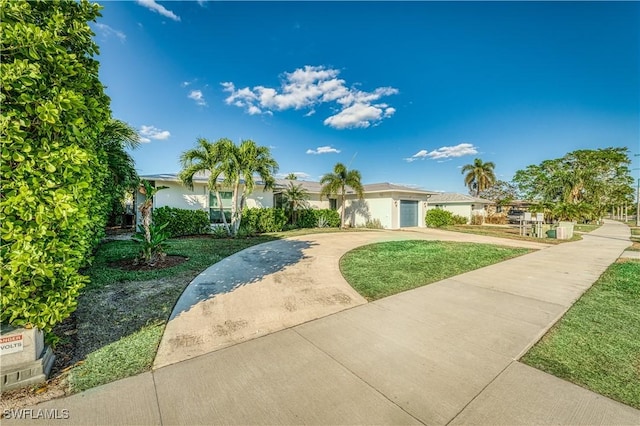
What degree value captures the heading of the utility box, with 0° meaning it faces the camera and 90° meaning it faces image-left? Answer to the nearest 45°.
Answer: approximately 0°

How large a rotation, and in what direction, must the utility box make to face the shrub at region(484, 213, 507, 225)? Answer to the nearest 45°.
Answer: approximately 90° to its left

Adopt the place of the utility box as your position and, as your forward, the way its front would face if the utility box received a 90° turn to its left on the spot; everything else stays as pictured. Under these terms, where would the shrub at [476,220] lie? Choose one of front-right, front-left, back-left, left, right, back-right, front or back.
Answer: front

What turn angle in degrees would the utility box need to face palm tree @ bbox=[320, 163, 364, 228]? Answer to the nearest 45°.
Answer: approximately 135° to its left

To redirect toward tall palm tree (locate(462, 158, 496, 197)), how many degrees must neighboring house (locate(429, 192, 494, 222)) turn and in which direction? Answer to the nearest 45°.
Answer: approximately 135° to its left

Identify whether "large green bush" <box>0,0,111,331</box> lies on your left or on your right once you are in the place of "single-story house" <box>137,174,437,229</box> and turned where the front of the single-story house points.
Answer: on your right

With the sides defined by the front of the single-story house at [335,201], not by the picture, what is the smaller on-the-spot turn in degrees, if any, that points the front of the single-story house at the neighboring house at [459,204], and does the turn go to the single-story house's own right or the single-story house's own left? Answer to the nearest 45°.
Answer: approximately 90° to the single-story house's own left
